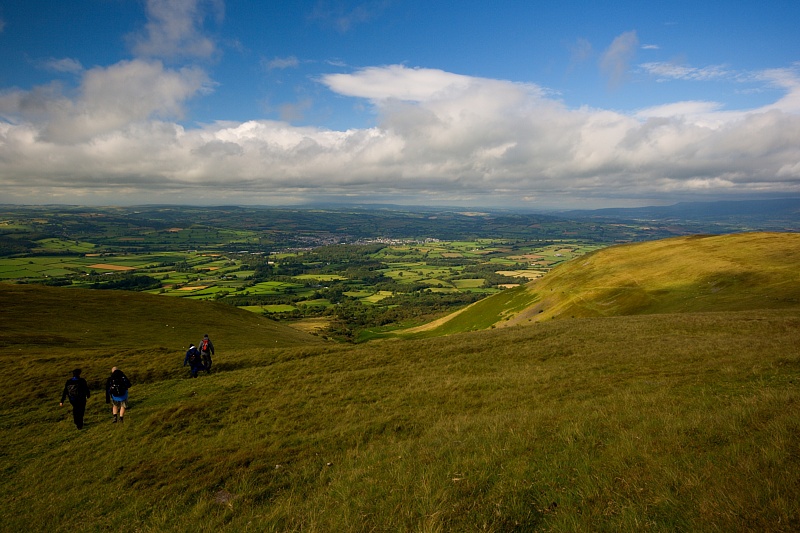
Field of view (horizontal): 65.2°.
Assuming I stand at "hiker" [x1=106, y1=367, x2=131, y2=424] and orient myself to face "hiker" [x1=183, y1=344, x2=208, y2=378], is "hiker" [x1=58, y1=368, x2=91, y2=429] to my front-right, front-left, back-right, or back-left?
back-left

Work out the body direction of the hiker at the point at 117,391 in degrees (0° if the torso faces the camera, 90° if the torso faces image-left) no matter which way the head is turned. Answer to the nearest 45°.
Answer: approximately 180°

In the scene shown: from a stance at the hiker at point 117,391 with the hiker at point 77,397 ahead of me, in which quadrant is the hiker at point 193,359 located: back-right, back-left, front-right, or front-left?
back-right

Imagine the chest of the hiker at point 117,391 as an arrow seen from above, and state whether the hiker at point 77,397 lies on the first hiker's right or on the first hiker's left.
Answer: on the first hiker's left

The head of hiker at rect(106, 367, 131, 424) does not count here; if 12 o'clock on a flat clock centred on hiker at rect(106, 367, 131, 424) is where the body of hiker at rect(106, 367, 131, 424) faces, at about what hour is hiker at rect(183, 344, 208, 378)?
hiker at rect(183, 344, 208, 378) is roughly at 1 o'clock from hiker at rect(106, 367, 131, 424).
